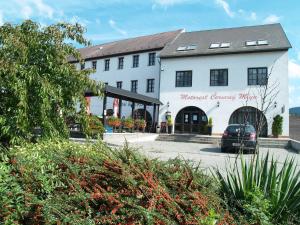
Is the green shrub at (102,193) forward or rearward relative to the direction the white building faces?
forward

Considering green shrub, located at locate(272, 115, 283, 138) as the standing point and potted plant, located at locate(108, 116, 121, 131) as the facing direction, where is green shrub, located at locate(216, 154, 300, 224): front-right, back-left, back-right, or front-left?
front-left

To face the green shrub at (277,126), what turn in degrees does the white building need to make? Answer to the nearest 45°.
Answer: approximately 45° to its left

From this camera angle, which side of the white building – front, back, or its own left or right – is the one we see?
front

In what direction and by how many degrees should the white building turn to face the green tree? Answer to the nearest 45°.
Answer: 0° — it already faces it

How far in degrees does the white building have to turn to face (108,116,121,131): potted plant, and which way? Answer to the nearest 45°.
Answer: approximately 45° to its right

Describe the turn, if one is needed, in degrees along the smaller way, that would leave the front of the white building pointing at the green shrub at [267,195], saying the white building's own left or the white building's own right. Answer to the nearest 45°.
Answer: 0° — it already faces it

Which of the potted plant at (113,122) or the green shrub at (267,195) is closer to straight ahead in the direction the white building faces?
the green shrub
